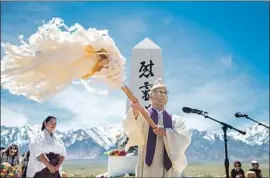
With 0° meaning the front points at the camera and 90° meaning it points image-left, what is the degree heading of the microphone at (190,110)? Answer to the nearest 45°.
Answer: approximately 90°

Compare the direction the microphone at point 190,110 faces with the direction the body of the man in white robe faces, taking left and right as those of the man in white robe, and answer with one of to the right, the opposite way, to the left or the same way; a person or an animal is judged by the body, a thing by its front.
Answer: to the right

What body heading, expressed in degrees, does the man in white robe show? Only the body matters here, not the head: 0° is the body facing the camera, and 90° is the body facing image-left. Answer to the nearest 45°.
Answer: approximately 0°

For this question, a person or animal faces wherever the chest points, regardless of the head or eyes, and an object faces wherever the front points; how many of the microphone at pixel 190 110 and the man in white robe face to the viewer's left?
1

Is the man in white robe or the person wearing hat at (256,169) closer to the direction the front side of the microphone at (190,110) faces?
the man in white robe
